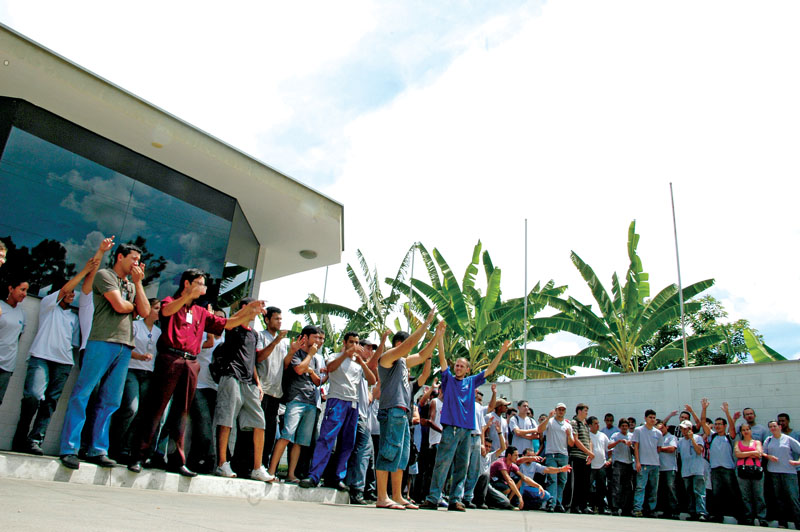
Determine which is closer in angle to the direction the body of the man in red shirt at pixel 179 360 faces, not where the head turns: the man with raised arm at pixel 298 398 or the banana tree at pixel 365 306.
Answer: the man with raised arm

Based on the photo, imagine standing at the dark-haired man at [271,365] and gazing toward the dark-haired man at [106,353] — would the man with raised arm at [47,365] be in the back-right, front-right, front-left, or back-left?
front-right

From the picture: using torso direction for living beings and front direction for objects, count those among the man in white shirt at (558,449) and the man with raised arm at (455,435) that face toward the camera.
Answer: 2

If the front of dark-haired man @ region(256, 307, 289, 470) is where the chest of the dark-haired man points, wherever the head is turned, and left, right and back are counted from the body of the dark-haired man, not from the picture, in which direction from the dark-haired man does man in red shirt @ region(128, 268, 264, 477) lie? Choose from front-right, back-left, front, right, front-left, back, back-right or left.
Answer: right

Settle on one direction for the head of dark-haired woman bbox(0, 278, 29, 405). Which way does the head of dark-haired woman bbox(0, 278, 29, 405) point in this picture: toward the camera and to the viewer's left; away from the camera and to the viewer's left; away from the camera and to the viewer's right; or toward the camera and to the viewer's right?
toward the camera and to the viewer's right

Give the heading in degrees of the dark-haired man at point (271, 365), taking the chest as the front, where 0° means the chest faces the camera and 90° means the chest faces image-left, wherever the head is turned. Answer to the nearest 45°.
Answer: approximately 315°

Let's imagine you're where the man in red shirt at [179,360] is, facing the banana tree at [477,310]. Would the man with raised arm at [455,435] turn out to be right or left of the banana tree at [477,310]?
right

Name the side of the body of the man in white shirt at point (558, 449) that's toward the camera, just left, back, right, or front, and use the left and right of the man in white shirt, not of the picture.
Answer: front

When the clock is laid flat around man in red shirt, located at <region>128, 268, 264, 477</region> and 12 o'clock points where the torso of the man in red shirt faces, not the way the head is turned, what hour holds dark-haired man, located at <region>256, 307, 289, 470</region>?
The dark-haired man is roughly at 9 o'clock from the man in red shirt.

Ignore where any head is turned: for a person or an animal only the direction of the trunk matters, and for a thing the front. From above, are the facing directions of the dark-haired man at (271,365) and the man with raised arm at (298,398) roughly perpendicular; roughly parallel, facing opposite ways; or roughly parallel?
roughly parallel

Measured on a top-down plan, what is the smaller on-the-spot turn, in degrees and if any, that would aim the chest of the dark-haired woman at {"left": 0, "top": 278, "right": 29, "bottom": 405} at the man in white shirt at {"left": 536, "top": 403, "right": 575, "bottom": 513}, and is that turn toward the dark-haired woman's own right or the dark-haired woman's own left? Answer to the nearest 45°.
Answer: approximately 45° to the dark-haired woman's own left

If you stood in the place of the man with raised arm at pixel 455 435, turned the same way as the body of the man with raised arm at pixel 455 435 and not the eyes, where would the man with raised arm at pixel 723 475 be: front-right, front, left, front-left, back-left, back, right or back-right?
back-left

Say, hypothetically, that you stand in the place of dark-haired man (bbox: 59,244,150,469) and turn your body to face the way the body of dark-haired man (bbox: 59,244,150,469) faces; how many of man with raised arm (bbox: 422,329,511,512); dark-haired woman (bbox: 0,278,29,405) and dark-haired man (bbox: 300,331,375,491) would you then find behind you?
1

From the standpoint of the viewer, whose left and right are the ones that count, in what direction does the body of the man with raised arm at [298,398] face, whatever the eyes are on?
facing the viewer and to the right of the viewer
